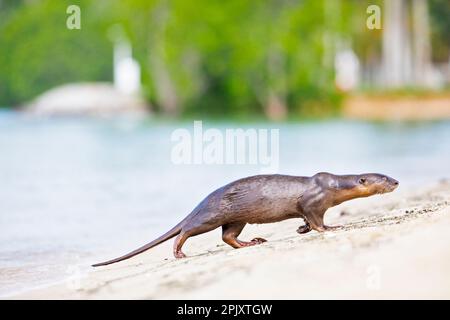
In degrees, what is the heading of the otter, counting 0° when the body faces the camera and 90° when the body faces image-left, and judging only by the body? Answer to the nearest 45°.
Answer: approximately 270°
